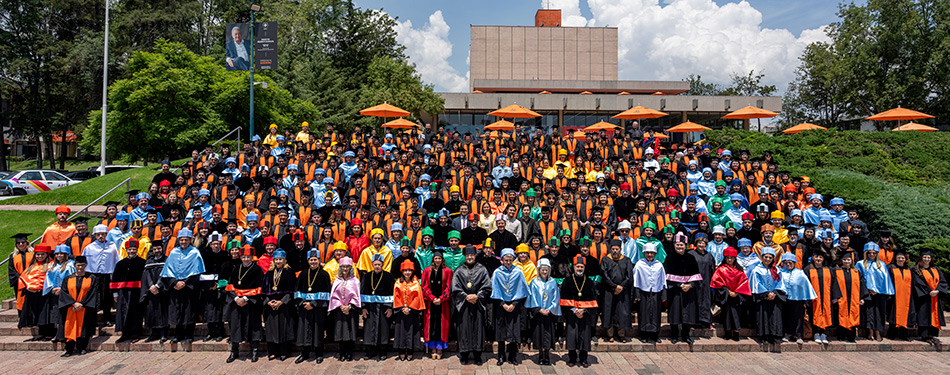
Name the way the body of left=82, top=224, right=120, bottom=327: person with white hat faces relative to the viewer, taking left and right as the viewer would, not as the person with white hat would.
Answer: facing the viewer

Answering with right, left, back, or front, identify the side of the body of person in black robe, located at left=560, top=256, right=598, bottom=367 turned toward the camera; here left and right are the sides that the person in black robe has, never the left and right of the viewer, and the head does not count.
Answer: front

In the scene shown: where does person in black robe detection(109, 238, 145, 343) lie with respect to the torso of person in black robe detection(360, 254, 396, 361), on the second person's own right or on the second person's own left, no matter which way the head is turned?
on the second person's own right

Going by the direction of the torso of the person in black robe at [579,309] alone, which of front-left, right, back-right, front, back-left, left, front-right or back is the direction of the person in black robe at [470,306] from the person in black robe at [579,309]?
right

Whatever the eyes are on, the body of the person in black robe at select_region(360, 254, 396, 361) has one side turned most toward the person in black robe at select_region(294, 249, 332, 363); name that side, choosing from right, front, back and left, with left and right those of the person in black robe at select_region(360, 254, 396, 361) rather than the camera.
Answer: right

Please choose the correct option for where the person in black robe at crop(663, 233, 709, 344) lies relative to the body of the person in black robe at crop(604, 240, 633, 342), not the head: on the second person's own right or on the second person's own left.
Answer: on the second person's own left

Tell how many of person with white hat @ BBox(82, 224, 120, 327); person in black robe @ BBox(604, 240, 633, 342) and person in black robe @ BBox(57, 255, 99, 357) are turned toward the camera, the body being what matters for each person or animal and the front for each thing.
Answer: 3

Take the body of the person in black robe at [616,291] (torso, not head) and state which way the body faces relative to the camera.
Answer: toward the camera

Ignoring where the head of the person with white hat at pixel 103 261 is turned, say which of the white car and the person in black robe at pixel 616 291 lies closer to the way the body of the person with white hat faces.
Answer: the person in black robe

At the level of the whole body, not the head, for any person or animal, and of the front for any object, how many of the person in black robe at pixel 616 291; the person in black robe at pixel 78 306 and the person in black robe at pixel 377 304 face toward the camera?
3

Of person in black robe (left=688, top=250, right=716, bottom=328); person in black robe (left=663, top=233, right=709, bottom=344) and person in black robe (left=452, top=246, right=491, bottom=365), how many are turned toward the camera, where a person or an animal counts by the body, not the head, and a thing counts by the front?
3

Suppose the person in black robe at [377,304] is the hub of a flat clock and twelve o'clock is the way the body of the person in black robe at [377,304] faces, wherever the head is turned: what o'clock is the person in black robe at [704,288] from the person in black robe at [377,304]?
the person in black robe at [704,288] is roughly at 9 o'clock from the person in black robe at [377,304].

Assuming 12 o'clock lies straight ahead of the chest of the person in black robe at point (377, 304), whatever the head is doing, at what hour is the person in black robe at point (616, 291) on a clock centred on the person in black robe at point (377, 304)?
the person in black robe at point (616, 291) is roughly at 9 o'clock from the person in black robe at point (377, 304).

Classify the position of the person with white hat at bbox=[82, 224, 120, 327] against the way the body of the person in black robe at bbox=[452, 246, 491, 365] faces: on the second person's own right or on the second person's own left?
on the second person's own right

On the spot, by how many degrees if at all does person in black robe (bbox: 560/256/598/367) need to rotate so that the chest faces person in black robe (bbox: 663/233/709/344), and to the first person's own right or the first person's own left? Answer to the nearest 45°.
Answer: approximately 135° to the first person's own left

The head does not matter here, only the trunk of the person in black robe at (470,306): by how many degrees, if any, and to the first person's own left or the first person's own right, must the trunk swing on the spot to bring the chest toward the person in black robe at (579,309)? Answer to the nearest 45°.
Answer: approximately 90° to the first person's own left

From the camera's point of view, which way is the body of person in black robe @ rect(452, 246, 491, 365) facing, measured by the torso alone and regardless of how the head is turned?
toward the camera
